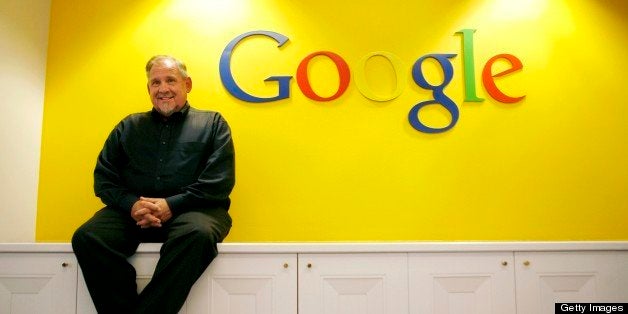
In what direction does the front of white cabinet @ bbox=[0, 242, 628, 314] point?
toward the camera

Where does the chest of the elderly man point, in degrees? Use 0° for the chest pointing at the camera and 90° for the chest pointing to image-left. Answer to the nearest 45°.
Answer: approximately 0°
